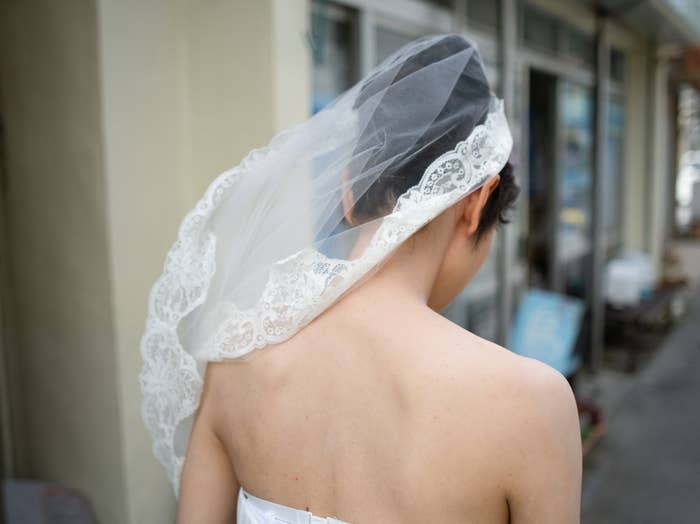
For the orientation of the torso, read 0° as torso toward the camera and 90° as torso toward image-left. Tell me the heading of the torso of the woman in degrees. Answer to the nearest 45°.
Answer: approximately 180°

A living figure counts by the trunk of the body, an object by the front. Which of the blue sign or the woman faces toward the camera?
the blue sign

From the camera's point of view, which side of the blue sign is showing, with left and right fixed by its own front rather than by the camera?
front

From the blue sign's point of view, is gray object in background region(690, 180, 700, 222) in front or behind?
behind

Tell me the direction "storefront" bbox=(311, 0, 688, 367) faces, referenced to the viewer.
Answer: facing the viewer and to the right of the viewer

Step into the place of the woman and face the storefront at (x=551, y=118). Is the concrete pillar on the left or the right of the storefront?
left

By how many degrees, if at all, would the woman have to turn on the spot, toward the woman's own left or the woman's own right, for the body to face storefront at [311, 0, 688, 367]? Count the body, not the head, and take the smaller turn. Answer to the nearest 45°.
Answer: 0° — they already face it

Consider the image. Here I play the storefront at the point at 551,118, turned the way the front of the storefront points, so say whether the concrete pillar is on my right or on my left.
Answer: on my right

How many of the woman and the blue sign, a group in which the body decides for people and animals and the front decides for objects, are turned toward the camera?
1
